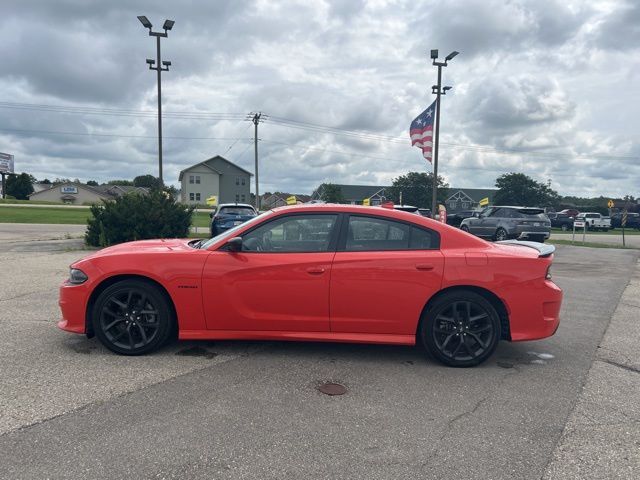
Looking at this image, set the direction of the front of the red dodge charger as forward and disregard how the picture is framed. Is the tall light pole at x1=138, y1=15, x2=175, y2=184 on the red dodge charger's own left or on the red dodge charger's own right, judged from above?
on the red dodge charger's own right

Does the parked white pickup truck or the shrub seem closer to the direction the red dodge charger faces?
the shrub

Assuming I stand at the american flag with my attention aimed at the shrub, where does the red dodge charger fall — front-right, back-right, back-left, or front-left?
front-left

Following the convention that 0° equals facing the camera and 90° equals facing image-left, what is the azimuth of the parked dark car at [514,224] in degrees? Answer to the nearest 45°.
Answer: approximately 135°

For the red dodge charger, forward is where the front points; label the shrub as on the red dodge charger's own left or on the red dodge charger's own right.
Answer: on the red dodge charger's own right

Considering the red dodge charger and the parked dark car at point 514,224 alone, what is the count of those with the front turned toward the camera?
0

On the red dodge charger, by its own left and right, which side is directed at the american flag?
right

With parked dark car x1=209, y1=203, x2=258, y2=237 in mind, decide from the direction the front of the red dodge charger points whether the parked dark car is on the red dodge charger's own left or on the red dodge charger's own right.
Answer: on the red dodge charger's own right

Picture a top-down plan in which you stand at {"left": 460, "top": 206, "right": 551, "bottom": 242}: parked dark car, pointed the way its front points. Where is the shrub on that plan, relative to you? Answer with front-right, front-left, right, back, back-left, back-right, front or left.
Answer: left

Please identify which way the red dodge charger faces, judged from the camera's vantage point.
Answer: facing to the left of the viewer

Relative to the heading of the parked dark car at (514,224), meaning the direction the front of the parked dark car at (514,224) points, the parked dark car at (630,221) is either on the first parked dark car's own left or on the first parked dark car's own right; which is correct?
on the first parked dark car's own right
